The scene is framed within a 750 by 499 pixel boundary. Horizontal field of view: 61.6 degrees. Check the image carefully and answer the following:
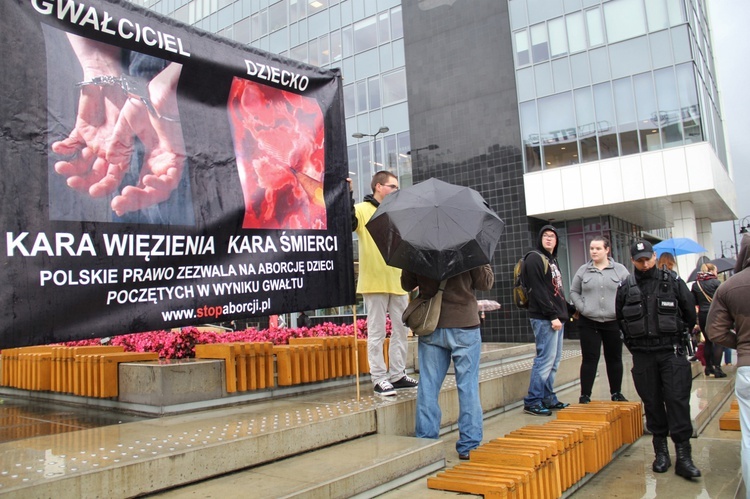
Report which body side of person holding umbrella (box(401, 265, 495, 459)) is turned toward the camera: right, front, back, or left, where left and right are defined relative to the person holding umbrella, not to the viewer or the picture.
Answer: back

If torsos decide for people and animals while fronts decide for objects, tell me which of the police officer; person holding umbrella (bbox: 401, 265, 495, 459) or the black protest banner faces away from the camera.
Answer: the person holding umbrella

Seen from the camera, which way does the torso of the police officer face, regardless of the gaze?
toward the camera

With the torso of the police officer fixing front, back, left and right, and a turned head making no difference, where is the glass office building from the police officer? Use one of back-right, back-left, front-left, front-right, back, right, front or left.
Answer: back

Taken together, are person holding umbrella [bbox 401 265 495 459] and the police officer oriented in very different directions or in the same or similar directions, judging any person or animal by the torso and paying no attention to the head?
very different directions

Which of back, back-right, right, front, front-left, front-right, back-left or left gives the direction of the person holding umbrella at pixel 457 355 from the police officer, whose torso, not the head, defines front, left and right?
front-right

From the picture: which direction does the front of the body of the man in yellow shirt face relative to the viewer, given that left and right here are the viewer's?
facing the viewer and to the right of the viewer

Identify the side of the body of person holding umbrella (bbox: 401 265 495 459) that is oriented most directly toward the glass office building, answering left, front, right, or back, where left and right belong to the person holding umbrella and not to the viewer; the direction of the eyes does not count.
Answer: front

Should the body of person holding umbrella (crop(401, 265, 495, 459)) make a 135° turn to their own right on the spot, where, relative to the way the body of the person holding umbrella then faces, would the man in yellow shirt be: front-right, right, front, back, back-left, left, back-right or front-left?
back

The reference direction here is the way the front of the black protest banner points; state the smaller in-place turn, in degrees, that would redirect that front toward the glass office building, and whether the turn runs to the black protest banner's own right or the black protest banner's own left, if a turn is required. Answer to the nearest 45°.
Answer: approximately 90° to the black protest banner's own left

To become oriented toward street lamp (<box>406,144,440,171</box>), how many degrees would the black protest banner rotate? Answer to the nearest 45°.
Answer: approximately 90° to its left

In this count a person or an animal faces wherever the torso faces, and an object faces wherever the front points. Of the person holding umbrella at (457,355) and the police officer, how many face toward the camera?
1

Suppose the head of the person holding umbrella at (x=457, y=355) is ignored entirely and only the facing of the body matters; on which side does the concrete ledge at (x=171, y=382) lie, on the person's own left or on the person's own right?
on the person's own left

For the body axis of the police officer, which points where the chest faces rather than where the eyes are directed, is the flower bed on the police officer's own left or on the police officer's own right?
on the police officer's own right
